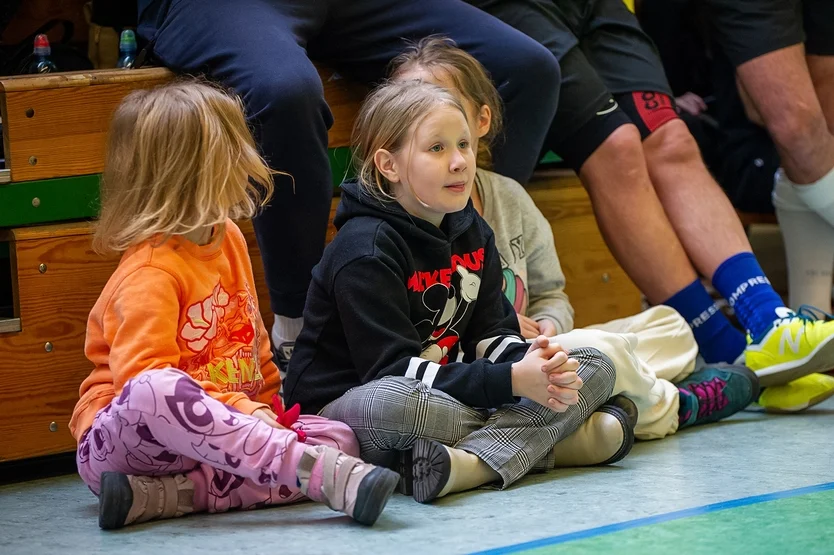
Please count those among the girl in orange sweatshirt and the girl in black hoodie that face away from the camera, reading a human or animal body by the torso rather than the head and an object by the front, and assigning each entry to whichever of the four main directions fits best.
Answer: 0

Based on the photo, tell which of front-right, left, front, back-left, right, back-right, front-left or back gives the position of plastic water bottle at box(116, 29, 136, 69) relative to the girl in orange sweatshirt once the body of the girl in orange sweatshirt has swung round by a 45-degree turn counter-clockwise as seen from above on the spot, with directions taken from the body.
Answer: left

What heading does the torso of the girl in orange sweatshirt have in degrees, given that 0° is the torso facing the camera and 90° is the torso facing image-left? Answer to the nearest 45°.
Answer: approximately 315°

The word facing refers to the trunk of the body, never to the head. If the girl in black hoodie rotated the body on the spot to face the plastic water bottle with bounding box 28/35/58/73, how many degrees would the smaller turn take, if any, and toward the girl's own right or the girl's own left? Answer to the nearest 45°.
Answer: approximately 180°

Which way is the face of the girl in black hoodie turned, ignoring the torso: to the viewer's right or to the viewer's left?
to the viewer's right

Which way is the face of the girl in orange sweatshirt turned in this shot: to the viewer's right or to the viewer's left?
to the viewer's right

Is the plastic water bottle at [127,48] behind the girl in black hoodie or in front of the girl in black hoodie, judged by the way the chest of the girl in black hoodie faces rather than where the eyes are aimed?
behind

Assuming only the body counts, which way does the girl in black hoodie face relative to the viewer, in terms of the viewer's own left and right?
facing the viewer and to the right of the viewer
